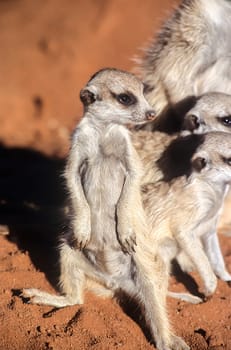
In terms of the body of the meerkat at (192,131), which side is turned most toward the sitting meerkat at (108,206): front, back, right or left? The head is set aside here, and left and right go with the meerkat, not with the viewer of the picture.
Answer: right

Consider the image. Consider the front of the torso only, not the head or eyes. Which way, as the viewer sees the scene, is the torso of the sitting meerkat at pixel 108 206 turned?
toward the camera

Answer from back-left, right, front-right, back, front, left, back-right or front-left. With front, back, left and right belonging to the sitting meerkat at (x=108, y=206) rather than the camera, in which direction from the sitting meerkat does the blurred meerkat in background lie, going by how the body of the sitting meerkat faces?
back
